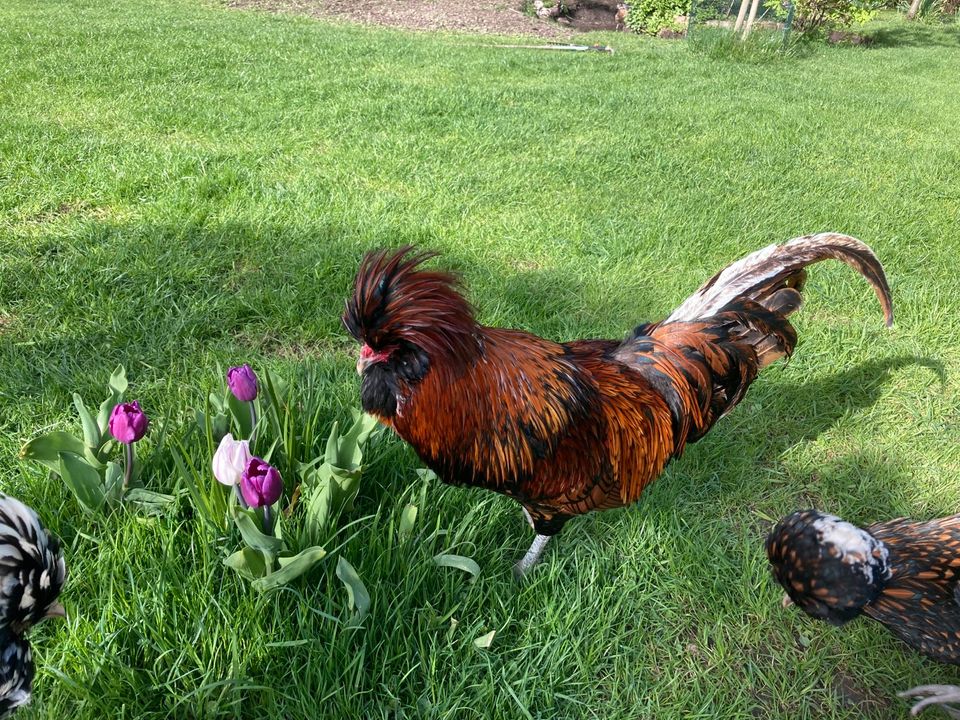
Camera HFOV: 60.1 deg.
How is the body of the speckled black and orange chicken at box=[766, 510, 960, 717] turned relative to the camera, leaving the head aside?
to the viewer's left

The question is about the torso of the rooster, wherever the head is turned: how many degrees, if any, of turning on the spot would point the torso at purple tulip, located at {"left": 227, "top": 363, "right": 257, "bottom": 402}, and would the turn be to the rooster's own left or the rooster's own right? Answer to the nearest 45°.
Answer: approximately 45° to the rooster's own left

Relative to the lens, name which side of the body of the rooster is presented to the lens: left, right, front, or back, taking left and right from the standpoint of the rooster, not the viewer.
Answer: left

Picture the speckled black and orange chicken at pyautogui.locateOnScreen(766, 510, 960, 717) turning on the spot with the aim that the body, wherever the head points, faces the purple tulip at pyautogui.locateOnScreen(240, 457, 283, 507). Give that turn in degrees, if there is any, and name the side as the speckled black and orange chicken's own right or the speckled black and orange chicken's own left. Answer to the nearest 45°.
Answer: approximately 45° to the speckled black and orange chicken's own left

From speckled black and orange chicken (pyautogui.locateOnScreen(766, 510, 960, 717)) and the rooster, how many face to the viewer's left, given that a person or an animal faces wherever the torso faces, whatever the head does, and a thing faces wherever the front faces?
2

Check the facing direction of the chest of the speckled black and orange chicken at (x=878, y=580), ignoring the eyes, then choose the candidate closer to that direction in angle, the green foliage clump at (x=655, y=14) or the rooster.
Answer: the rooster

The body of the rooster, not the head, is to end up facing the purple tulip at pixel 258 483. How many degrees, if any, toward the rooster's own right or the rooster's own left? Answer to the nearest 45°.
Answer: approximately 45° to the rooster's own left
